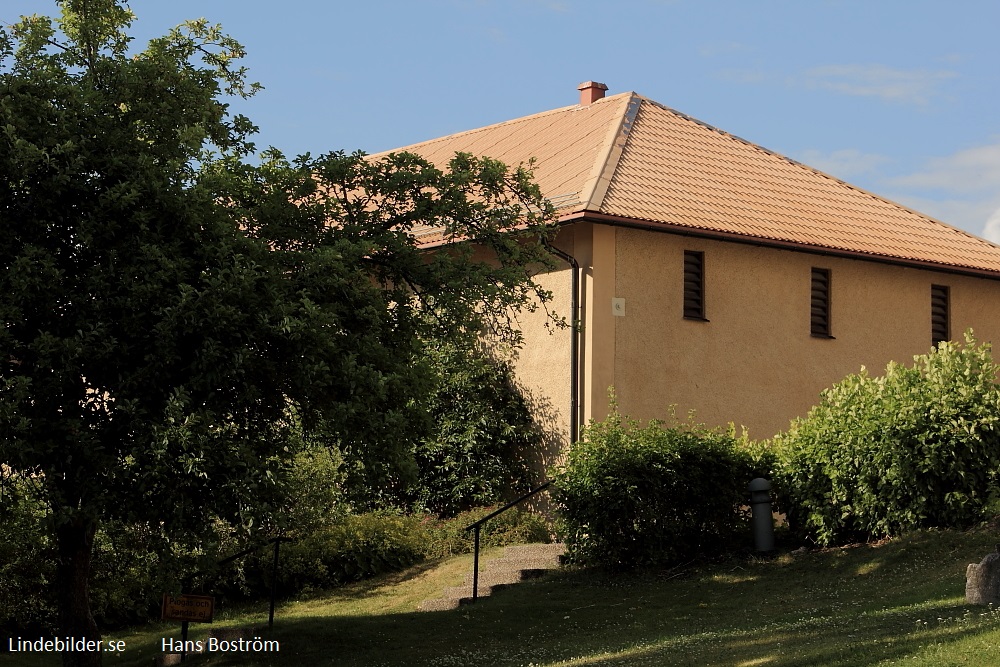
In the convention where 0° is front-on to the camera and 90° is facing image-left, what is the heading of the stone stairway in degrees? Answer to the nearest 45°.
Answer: approximately 45°

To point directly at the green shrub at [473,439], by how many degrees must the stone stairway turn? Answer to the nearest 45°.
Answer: approximately 135° to its right

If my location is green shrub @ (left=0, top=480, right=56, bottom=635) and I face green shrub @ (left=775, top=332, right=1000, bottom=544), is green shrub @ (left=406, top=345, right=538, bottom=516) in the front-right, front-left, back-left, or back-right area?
front-left

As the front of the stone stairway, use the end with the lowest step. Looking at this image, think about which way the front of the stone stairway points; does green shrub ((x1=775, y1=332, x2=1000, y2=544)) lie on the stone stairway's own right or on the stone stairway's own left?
on the stone stairway's own left

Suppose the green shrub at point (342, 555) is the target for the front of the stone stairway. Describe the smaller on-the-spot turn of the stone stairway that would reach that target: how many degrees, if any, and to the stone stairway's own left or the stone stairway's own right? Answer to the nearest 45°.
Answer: approximately 90° to the stone stairway's own right

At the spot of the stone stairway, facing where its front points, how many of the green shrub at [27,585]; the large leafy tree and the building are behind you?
1

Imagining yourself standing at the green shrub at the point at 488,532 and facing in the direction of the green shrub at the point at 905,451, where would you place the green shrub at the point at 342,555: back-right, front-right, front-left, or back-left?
back-right

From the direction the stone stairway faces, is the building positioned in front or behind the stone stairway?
behind

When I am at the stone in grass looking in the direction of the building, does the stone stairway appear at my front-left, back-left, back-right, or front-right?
front-left

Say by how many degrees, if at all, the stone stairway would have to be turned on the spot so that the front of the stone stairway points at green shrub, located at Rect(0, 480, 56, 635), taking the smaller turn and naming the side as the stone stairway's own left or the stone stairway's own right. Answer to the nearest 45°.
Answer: approximately 45° to the stone stairway's own right

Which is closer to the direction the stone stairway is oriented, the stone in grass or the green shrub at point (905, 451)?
the stone in grass

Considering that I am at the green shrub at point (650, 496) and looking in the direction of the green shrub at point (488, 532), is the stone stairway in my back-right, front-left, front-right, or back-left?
front-left

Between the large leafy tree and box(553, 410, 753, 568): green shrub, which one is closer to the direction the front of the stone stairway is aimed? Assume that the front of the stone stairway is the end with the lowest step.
the large leafy tree
